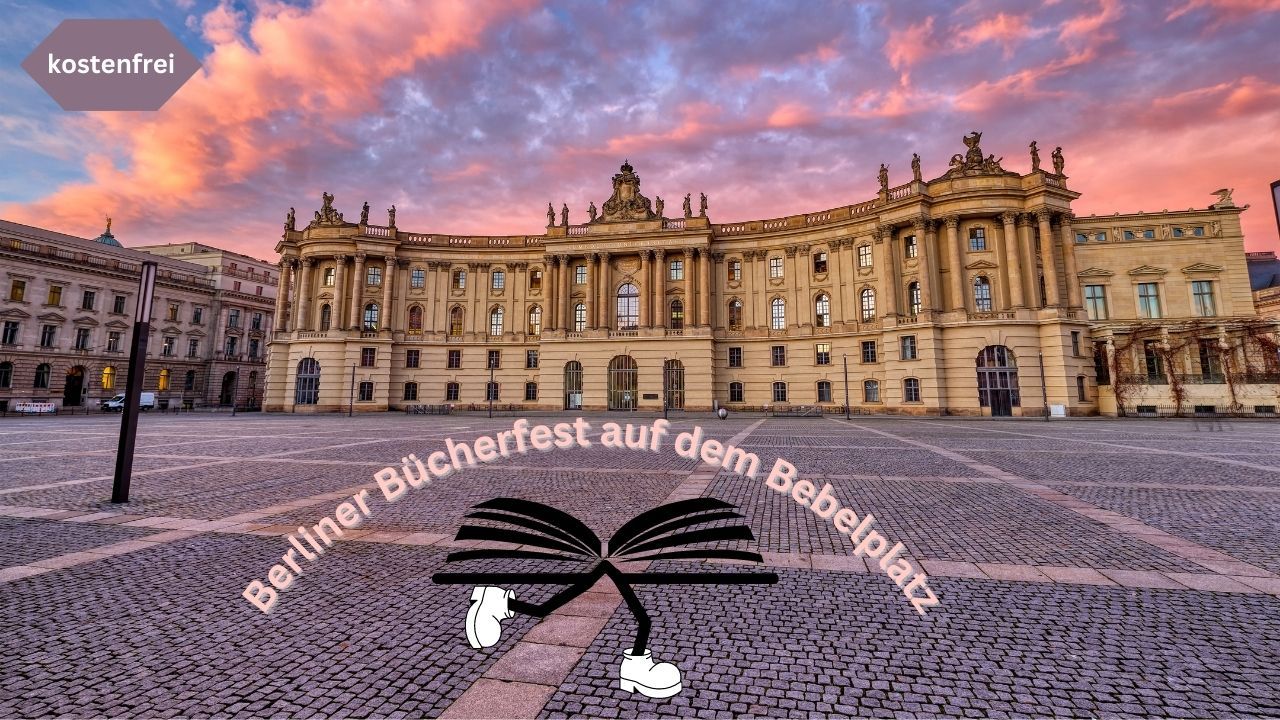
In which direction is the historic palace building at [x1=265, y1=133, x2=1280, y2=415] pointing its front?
toward the camera

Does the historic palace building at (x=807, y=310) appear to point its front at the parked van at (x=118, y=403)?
no
